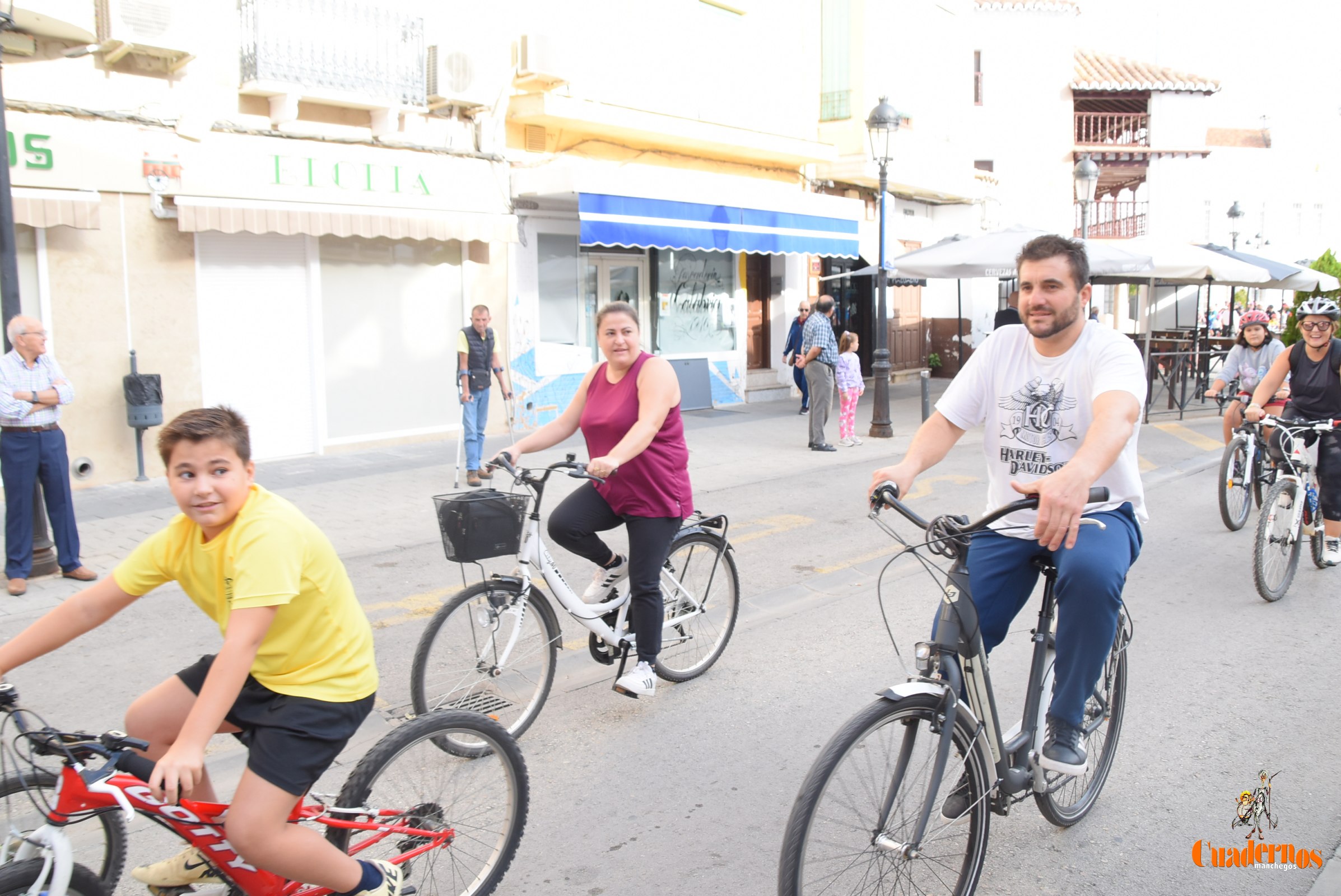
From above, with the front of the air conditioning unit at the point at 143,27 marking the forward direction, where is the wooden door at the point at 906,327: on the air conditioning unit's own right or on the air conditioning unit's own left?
on the air conditioning unit's own left

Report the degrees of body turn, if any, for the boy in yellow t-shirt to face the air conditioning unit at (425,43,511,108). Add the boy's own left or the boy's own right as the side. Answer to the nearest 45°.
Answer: approximately 135° to the boy's own right

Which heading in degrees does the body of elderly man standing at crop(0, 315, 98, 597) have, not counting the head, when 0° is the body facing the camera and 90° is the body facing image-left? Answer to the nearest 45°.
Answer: approximately 315°

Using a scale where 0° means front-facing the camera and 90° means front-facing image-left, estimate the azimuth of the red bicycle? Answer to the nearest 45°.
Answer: approximately 45°

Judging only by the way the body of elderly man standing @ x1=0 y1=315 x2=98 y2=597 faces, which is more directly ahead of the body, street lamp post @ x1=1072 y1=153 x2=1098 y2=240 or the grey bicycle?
the grey bicycle
